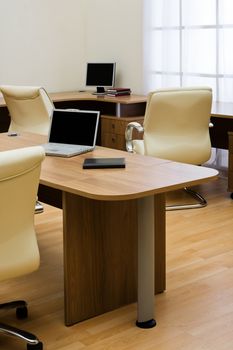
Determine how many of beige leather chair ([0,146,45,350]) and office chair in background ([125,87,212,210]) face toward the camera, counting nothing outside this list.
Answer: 0

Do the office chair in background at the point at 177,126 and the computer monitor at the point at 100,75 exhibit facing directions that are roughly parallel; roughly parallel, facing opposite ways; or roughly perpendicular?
roughly parallel, facing opposite ways

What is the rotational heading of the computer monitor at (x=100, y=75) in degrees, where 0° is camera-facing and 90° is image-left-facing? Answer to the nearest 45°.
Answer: approximately 45°

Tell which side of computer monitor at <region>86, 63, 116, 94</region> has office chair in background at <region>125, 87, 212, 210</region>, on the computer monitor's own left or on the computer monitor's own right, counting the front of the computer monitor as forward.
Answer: on the computer monitor's own left
